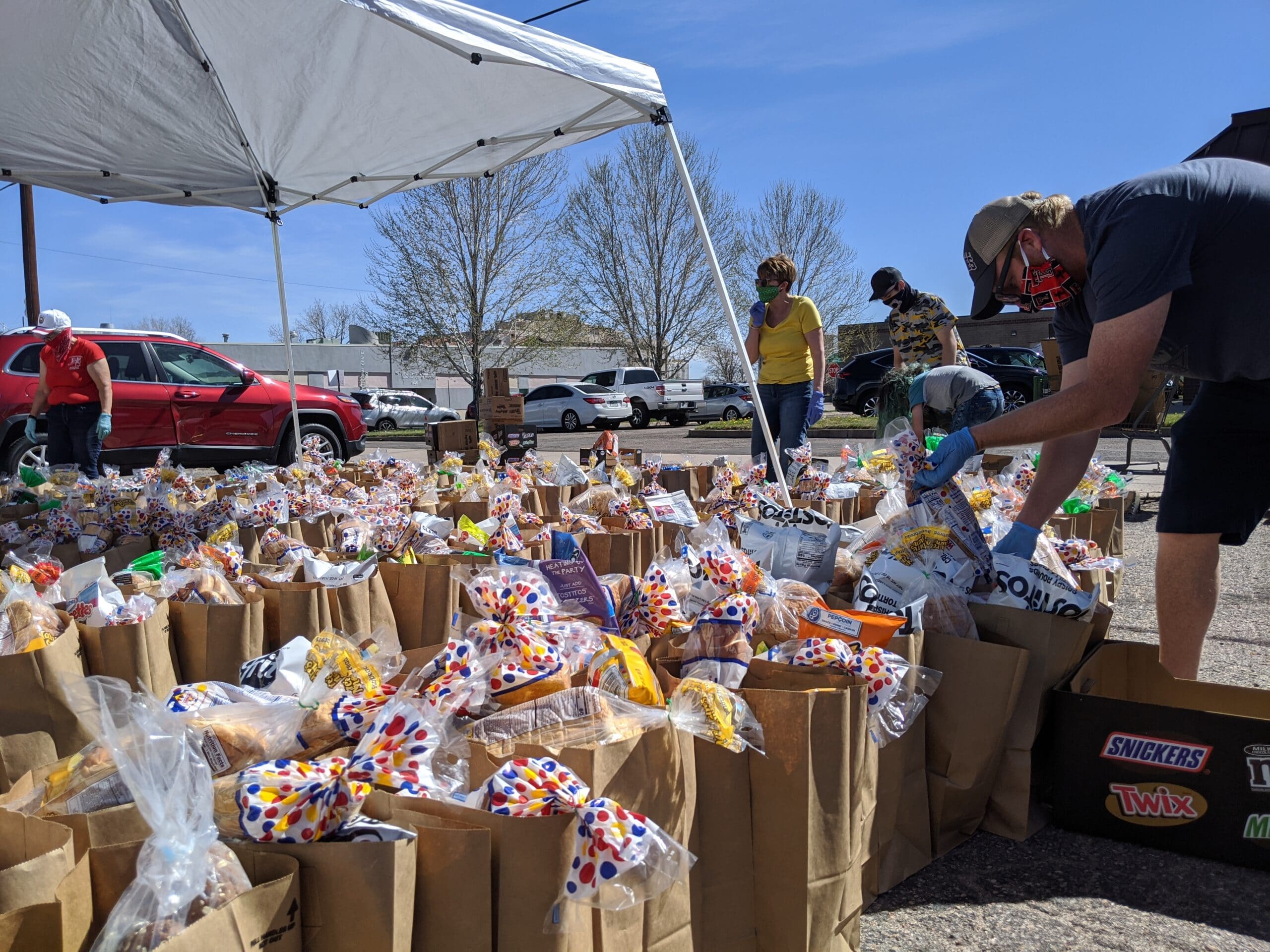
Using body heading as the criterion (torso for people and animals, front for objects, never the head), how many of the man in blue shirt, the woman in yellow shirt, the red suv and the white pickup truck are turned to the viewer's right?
1

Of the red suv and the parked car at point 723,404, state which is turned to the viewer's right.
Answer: the red suv

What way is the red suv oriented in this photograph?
to the viewer's right

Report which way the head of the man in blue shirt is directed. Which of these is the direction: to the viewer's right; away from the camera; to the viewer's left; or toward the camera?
to the viewer's left

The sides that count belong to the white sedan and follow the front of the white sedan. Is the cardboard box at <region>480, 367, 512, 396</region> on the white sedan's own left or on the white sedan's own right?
on the white sedan's own left

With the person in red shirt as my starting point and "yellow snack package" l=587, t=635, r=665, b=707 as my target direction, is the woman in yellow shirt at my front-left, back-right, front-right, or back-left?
front-left

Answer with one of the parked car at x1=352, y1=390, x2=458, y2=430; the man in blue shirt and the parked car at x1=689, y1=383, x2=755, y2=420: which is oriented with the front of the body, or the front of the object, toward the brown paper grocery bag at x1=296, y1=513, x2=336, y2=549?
the man in blue shirt

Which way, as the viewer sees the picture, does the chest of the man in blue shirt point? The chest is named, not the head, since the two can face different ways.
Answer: to the viewer's left

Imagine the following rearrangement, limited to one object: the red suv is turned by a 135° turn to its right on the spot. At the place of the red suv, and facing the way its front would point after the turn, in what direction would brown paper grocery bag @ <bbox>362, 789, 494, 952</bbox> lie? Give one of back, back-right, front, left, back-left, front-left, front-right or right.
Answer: front-left

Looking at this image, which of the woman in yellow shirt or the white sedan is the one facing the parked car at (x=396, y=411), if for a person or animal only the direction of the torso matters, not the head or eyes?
the white sedan

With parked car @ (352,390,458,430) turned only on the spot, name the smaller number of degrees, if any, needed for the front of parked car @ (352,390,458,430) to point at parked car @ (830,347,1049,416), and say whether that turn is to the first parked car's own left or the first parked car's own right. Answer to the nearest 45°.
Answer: approximately 45° to the first parked car's own right

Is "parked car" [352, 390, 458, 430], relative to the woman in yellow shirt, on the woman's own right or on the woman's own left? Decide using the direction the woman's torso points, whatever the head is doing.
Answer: on the woman's own right

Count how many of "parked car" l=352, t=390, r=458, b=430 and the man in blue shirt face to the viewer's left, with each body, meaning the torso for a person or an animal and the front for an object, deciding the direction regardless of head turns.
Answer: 1
